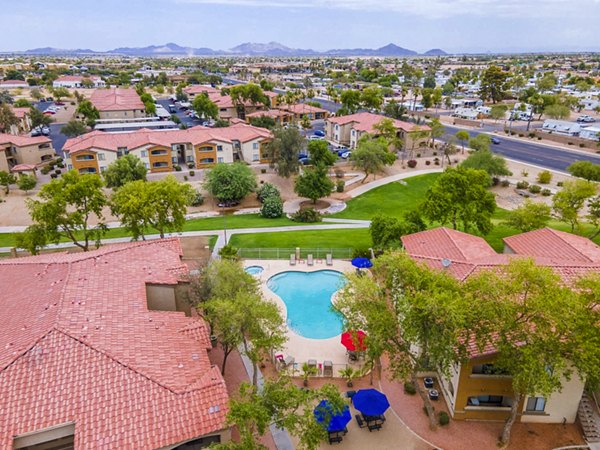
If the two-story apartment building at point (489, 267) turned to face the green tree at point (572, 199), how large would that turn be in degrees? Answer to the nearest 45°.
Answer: approximately 180°

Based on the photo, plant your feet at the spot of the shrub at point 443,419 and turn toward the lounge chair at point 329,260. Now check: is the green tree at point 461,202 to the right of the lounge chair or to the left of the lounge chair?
right

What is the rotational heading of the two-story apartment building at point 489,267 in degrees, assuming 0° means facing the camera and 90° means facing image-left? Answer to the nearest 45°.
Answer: approximately 0°

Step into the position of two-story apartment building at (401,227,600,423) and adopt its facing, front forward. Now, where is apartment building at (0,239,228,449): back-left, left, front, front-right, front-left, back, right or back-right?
front-right

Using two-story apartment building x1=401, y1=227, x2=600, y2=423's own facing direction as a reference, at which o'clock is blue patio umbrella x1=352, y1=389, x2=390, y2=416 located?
The blue patio umbrella is roughly at 1 o'clock from the two-story apartment building.

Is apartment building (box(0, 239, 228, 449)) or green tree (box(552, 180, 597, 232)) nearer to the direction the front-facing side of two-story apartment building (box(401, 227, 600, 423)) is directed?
the apartment building

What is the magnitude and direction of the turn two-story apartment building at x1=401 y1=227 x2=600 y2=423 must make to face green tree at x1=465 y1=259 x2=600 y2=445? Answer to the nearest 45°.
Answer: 0° — it already faces it

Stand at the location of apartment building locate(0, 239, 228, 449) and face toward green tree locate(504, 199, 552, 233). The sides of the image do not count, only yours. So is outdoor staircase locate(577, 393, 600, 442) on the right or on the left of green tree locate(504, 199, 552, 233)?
right

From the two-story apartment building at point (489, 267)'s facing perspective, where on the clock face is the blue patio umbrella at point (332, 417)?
The blue patio umbrella is roughly at 1 o'clock from the two-story apartment building.
